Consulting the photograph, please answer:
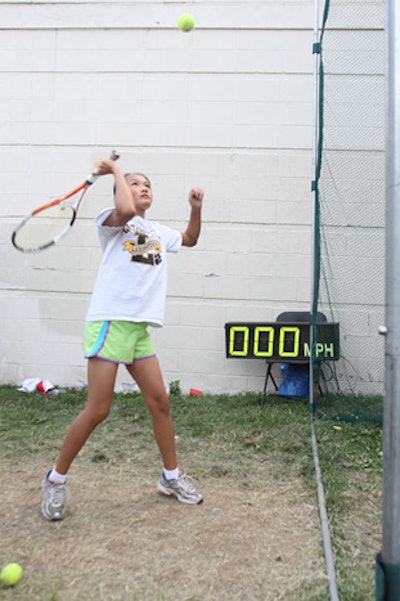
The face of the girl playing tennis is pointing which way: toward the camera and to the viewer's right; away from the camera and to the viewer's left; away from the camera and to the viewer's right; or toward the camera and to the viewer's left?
toward the camera and to the viewer's right

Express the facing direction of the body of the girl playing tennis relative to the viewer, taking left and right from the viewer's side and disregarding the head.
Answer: facing the viewer and to the right of the viewer

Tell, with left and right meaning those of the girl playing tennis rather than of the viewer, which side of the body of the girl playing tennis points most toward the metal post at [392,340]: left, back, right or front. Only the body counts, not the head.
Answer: front
